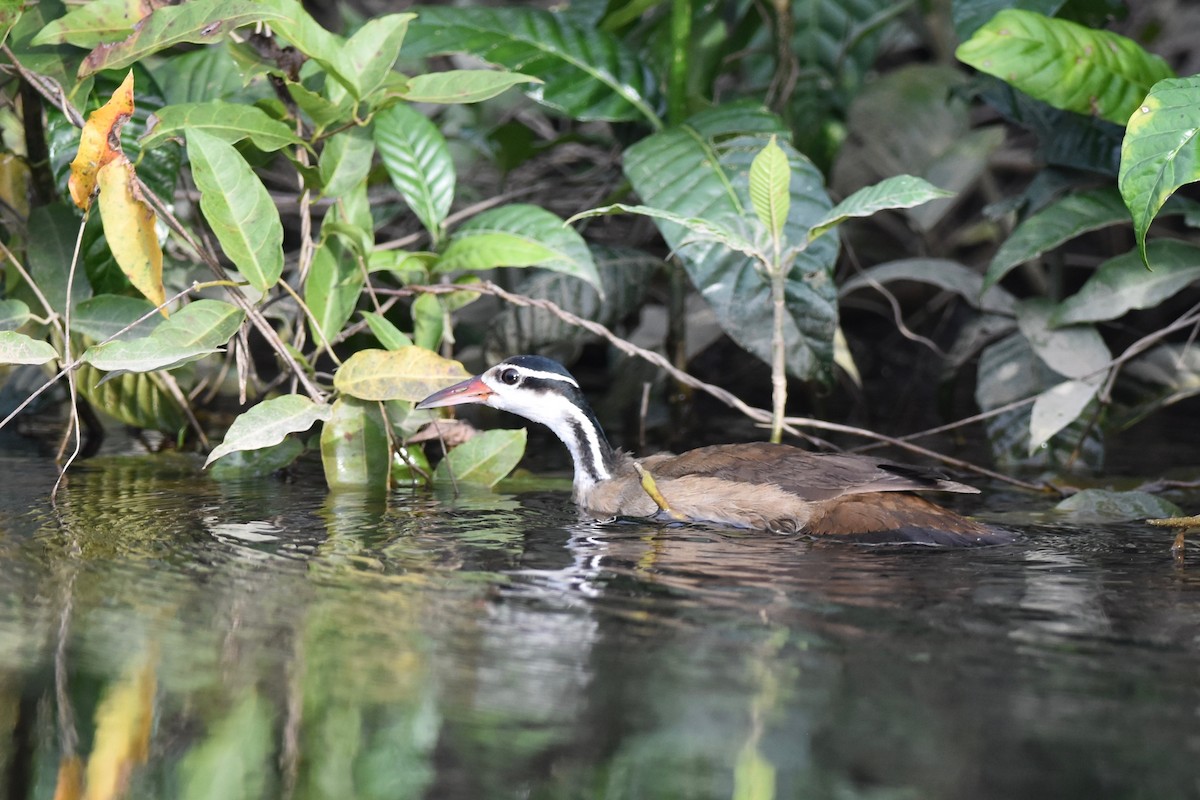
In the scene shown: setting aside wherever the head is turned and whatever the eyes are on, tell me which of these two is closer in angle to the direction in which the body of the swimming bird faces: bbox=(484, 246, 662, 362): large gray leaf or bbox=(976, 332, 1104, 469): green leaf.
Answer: the large gray leaf

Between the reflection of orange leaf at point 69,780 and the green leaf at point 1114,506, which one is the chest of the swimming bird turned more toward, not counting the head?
the reflection of orange leaf

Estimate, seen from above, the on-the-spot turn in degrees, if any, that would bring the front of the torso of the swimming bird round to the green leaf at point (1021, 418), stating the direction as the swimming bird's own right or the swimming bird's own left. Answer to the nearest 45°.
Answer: approximately 135° to the swimming bird's own right

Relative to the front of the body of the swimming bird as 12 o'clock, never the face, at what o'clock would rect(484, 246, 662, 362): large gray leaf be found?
The large gray leaf is roughly at 2 o'clock from the swimming bird.

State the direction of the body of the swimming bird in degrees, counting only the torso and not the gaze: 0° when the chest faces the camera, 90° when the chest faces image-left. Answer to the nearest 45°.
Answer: approximately 90°

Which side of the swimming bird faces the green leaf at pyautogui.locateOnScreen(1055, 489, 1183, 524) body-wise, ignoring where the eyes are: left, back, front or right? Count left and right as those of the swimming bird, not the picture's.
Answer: back
